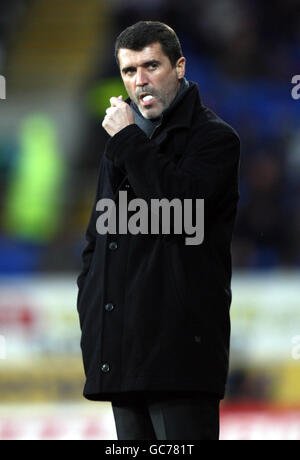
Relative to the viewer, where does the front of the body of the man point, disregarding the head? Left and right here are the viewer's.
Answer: facing the viewer and to the left of the viewer

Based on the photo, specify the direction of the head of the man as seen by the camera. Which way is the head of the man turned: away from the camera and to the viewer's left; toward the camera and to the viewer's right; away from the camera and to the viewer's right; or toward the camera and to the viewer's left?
toward the camera and to the viewer's left
